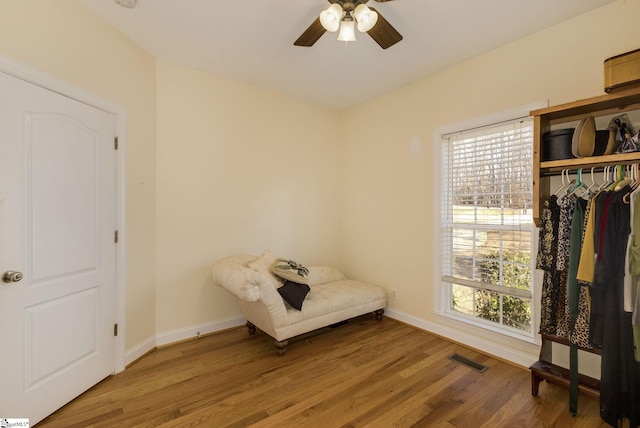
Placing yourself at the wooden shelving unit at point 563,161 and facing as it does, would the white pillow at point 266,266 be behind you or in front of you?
in front

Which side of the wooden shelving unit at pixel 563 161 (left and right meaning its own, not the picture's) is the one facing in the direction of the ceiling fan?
front

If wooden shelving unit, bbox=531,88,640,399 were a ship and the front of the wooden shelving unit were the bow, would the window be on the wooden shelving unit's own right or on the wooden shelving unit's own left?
on the wooden shelving unit's own right

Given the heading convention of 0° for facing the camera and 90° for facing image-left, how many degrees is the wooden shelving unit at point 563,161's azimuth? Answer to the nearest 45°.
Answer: approximately 45°

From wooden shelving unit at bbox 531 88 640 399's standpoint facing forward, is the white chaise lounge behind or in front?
in front

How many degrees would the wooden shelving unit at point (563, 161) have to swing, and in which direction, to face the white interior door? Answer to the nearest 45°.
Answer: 0° — it already faces it
